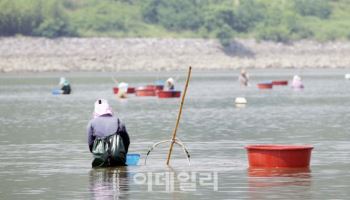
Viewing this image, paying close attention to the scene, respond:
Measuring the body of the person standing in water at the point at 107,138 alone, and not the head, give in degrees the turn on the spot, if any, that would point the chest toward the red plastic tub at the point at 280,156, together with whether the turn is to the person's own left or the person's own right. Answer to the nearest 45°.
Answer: approximately 90° to the person's own right

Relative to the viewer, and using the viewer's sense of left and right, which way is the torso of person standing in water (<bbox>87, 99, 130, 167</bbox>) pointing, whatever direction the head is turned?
facing away from the viewer
